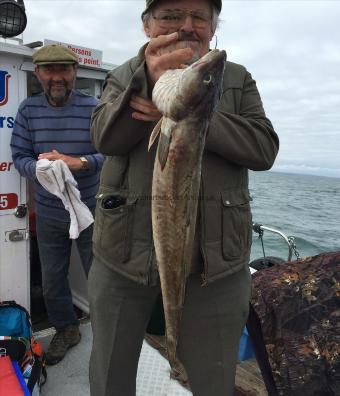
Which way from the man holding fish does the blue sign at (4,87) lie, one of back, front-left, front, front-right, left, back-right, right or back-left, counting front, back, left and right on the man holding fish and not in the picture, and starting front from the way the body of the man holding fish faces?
back-right

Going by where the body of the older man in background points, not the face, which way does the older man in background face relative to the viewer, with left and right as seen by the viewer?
facing the viewer

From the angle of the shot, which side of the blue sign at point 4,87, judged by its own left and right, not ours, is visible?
front

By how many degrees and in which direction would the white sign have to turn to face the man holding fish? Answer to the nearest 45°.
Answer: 0° — it already faces them

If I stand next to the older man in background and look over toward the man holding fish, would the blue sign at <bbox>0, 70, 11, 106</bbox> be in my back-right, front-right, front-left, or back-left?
back-right

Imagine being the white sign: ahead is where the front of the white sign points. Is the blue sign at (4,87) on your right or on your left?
on your right

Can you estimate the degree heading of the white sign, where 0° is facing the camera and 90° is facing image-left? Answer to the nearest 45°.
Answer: approximately 0°
